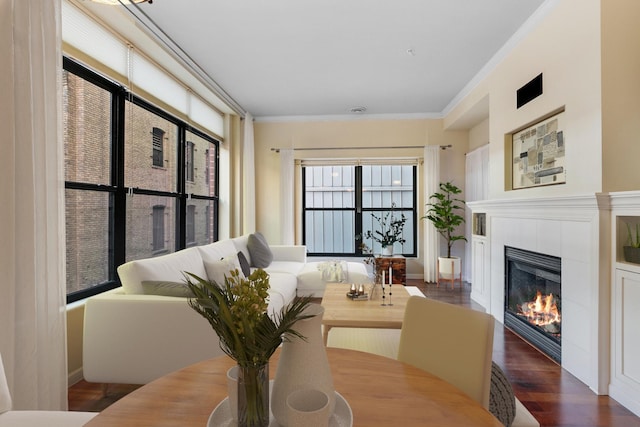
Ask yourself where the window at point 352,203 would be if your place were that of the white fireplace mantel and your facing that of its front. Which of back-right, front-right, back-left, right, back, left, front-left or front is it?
right

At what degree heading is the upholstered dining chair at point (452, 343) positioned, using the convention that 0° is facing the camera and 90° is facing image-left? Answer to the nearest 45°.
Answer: approximately 45°

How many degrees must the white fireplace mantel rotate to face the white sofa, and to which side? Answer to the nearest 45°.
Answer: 0° — it already faces it

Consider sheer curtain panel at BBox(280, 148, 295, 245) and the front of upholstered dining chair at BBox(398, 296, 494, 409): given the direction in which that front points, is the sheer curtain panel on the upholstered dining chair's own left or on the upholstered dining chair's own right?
on the upholstered dining chair's own right

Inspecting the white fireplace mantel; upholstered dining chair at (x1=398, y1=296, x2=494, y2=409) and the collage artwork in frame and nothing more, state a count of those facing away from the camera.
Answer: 0

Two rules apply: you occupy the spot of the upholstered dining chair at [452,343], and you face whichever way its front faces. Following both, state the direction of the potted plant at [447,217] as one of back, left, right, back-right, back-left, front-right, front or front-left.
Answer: back-right

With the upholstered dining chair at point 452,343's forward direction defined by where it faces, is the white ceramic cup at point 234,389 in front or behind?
in front

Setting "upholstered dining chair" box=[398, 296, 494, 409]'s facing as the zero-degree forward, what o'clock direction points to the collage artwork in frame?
The collage artwork in frame is roughly at 5 o'clock from the upholstered dining chair.

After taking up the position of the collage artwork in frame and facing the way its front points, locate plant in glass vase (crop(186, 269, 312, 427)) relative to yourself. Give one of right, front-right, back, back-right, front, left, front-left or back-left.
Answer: front-left

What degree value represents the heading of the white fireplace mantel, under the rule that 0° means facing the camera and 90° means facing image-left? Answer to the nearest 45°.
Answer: approximately 45°

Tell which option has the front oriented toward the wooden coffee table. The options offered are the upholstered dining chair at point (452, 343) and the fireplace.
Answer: the fireplace

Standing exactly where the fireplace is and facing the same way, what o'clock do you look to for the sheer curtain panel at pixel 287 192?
The sheer curtain panel is roughly at 2 o'clock from the fireplace.

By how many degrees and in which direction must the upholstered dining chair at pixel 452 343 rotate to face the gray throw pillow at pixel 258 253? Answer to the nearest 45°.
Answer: approximately 90° to its right

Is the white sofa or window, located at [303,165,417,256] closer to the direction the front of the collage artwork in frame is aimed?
the white sofa

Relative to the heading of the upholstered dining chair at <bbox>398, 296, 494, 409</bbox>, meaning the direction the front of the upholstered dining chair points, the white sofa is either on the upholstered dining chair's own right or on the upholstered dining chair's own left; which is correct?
on the upholstered dining chair's own right

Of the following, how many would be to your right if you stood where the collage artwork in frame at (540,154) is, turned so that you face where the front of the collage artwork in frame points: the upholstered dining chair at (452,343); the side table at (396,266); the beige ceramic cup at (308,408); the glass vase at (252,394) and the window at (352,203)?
2

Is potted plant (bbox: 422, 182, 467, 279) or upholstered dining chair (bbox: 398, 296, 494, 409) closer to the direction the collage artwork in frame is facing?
the upholstered dining chair

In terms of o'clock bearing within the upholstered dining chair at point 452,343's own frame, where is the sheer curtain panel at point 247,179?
The sheer curtain panel is roughly at 3 o'clock from the upholstered dining chair.
